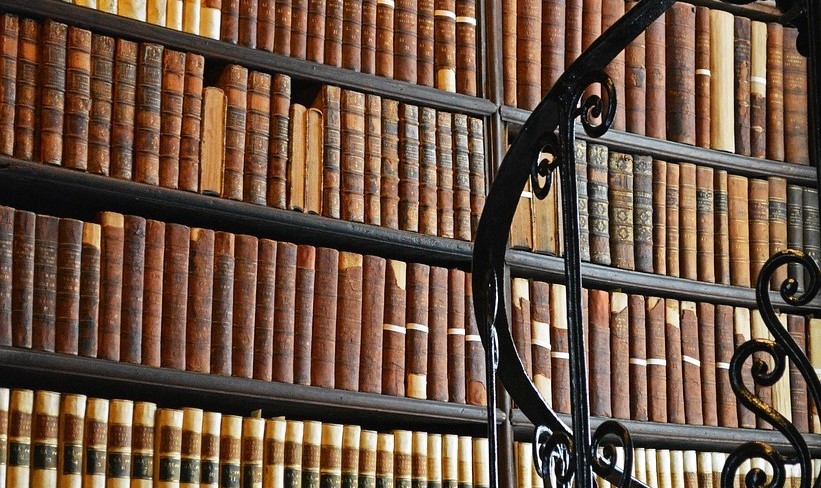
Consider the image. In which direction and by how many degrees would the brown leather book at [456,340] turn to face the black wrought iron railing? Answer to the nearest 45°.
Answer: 0° — it already faces it

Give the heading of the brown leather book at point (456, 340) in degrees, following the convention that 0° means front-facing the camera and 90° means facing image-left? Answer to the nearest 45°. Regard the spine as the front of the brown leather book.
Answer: approximately 0°

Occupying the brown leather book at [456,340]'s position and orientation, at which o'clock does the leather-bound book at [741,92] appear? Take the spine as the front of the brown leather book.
The leather-bound book is roughly at 8 o'clock from the brown leather book.

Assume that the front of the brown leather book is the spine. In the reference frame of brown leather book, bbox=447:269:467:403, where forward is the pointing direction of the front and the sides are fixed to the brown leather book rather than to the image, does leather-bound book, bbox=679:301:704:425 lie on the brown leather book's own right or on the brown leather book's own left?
on the brown leather book's own left
